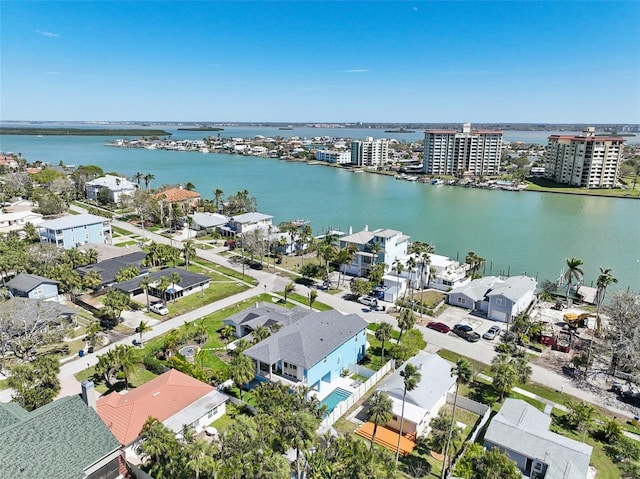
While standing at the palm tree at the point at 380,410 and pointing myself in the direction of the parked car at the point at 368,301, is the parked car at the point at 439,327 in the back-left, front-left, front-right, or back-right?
front-right

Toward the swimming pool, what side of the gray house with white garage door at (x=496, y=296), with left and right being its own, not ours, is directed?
front

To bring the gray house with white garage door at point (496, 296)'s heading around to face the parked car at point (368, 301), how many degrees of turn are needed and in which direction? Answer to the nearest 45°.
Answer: approximately 45° to its right

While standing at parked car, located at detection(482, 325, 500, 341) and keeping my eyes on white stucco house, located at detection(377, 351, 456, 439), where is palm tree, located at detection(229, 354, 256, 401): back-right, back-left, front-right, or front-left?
front-right

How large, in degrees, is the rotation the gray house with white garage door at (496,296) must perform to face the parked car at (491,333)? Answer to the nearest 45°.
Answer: approximately 45° to its left

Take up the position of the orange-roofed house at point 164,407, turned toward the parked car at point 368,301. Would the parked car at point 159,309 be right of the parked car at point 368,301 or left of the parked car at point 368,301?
left

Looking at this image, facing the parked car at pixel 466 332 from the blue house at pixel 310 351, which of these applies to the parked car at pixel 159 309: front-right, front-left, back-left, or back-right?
back-left

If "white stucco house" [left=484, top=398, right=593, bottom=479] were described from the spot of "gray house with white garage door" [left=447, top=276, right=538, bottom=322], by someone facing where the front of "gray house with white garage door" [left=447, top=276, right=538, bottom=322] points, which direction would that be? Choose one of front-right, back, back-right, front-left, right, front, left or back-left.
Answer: front-left

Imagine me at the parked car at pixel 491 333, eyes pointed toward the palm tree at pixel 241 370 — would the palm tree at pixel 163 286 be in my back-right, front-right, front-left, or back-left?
front-right
